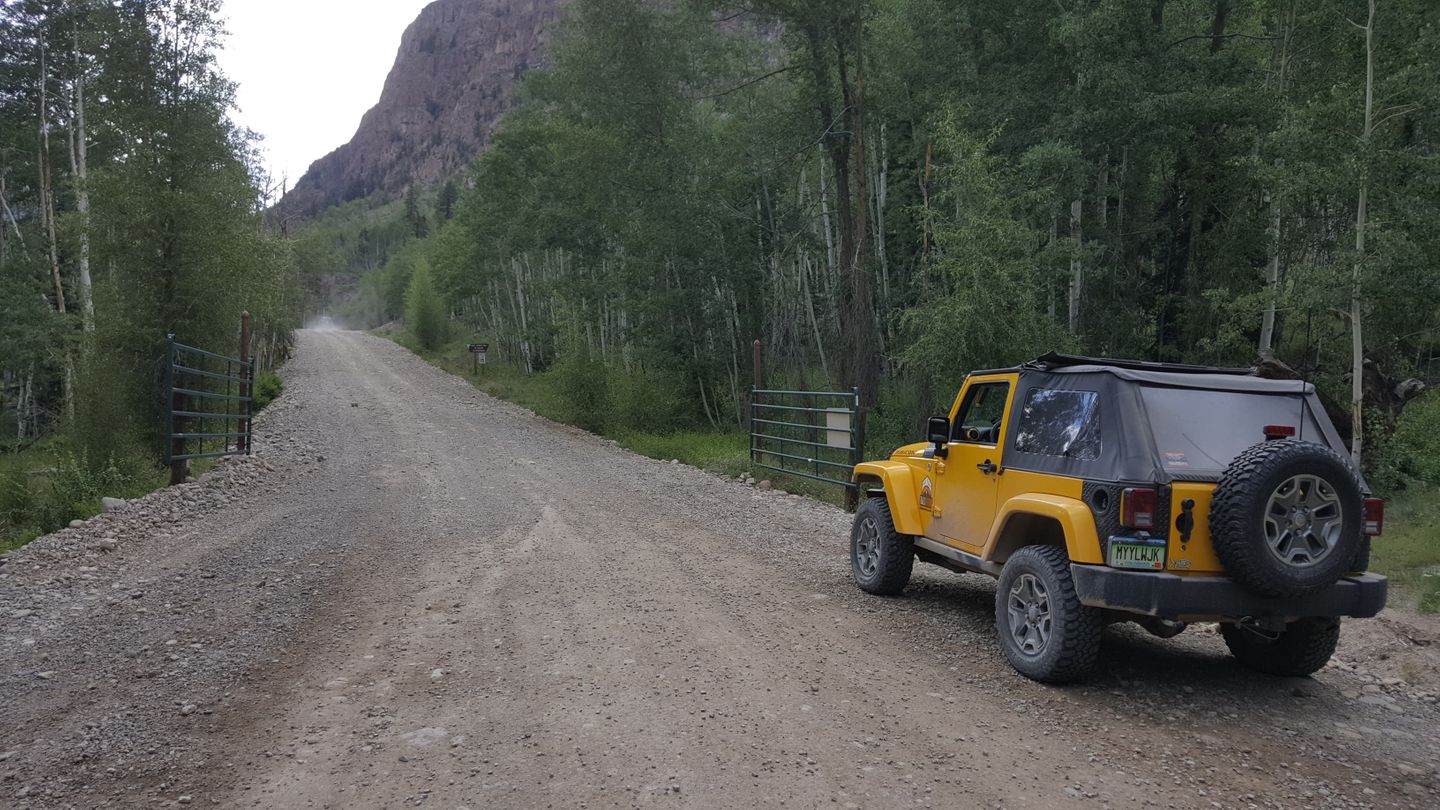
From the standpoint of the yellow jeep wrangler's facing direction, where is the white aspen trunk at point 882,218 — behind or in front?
in front

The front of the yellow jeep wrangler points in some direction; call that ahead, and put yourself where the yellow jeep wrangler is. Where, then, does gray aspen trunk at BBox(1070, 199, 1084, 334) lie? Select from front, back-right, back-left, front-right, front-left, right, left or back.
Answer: front-right

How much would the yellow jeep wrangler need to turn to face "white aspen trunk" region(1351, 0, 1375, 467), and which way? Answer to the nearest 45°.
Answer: approximately 45° to its right

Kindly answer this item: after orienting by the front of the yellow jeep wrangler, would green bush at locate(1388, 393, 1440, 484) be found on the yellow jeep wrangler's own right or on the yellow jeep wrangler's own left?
on the yellow jeep wrangler's own right

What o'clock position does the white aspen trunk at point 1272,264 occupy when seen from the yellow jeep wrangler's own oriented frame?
The white aspen trunk is roughly at 2 o'clock from the yellow jeep wrangler.

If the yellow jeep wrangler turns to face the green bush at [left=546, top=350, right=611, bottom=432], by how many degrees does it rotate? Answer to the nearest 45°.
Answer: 0° — it already faces it

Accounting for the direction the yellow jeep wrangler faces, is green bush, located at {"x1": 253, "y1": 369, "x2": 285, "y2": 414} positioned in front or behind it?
in front

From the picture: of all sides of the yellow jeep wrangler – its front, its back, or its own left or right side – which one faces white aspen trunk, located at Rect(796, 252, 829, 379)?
front

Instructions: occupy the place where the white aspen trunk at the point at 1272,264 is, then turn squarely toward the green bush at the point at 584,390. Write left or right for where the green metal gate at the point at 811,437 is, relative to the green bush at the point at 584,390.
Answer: left

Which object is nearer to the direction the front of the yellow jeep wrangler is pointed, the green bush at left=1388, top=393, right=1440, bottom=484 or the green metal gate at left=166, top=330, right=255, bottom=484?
the green metal gate

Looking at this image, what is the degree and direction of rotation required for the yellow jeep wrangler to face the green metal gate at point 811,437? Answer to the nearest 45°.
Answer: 0° — it already faces it

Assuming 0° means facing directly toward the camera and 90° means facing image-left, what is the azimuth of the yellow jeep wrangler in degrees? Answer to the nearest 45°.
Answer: approximately 135°
